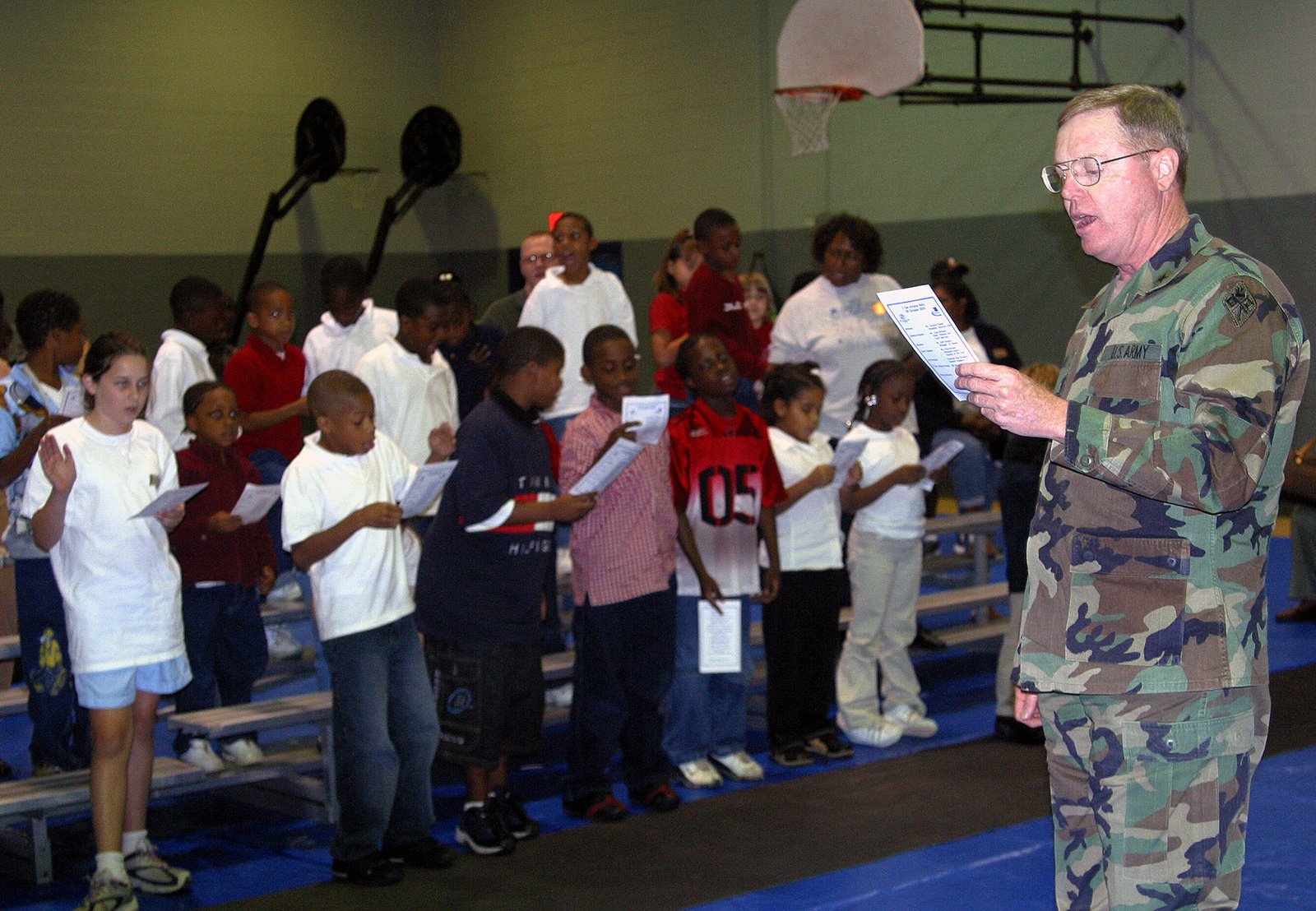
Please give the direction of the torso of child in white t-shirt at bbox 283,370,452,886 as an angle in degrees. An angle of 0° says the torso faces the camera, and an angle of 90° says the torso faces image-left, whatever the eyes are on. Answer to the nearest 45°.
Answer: approximately 315°

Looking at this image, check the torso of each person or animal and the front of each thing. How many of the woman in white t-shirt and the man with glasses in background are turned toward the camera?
2

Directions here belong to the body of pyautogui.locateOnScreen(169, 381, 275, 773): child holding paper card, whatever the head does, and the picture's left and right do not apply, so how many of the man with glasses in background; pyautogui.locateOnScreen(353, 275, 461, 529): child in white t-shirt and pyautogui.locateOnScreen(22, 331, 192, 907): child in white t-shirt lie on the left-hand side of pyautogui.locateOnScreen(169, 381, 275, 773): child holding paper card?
2

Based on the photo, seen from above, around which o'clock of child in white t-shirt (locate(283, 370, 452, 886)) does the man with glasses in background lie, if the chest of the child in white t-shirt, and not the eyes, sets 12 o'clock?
The man with glasses in background is roughly at 8 o'clock from the child in white t-shirt.

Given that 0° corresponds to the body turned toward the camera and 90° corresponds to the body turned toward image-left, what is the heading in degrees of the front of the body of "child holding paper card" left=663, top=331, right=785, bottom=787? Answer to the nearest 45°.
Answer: approximately 315°

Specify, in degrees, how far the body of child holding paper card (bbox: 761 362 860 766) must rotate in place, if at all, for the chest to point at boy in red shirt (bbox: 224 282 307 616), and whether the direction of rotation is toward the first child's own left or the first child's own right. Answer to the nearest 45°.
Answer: approximately 135° to the first child's own right

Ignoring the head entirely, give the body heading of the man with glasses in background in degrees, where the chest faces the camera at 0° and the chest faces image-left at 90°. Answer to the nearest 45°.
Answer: approximately 0°

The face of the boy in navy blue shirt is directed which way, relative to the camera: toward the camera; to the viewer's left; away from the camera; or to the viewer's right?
to the viewer's right
